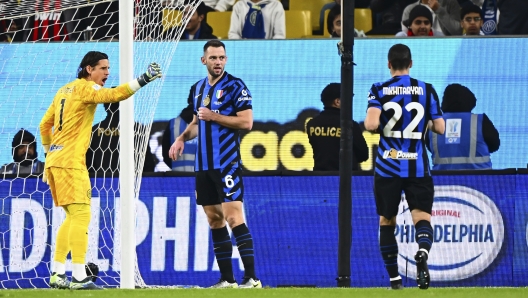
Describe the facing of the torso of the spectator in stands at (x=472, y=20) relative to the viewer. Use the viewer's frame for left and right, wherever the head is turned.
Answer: facing the viewer

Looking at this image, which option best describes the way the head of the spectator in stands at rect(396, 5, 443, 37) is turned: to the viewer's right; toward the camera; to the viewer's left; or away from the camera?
toward the camera

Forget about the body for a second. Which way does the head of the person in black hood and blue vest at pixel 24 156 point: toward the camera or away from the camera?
toward the camera

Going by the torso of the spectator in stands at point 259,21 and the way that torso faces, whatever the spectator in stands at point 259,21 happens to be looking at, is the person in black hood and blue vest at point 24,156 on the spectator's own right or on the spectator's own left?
on the spectator's own right

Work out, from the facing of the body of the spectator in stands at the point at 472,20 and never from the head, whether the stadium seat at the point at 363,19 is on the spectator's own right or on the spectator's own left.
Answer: on the spectator's own right

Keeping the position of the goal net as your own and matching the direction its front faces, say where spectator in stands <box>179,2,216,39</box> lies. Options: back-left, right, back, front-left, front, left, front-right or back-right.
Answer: back-left

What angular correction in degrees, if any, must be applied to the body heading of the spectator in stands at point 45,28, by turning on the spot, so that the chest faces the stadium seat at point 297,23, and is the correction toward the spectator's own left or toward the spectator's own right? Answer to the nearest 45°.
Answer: approximately 90° to the spectator's own left

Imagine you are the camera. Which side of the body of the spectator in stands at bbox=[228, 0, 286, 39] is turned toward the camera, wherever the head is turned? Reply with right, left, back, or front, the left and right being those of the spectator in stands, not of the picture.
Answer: front

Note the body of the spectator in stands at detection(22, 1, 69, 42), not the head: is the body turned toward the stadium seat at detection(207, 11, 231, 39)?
no

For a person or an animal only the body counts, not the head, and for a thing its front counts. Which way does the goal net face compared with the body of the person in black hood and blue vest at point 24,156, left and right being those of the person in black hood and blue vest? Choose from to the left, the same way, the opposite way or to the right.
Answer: the same way

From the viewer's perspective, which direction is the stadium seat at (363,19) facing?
toward the camera
